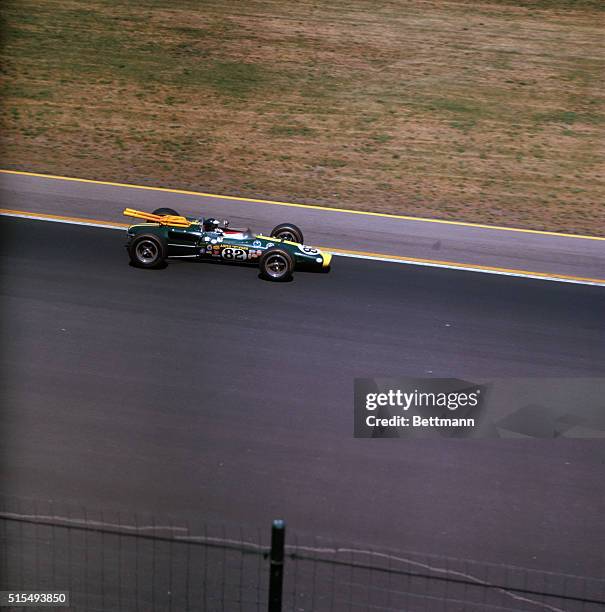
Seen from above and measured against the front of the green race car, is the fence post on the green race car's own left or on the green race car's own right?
on the green race car's own right

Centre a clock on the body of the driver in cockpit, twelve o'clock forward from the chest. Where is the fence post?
The fence post is roughly at 3 o'clock from the driver in cockpit.

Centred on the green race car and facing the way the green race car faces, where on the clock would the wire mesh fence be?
The wire mesh fence is roughly at 3 o'clock from the green race car.

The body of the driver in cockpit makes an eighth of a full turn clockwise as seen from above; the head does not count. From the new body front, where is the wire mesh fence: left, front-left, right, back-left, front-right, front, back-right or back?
front-right

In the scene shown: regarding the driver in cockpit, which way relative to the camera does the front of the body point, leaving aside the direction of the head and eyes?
to the viewer's right

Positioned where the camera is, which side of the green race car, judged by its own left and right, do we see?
right
